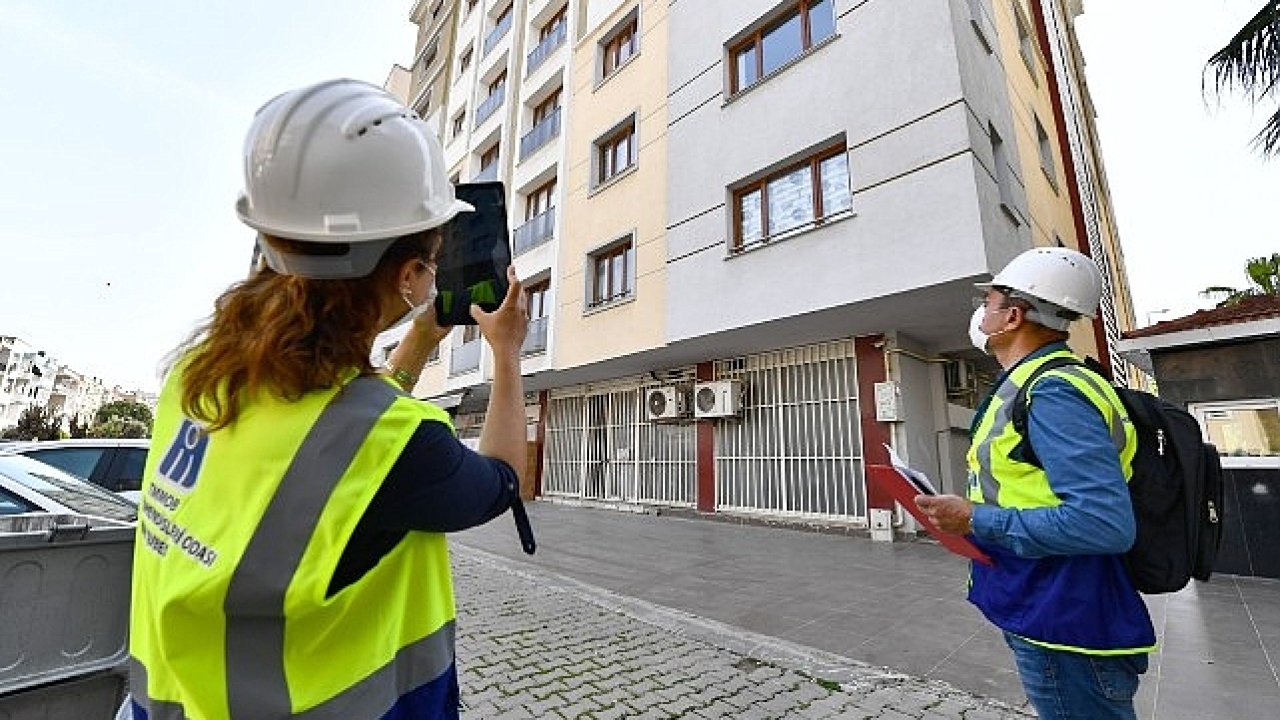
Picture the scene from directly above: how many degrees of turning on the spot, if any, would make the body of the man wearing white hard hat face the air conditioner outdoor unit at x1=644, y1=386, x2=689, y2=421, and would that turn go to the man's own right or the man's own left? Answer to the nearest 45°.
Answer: approximately 45° to the man's own right

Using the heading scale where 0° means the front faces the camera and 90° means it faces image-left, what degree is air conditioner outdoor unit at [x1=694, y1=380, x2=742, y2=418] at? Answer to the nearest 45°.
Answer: approximately 45°

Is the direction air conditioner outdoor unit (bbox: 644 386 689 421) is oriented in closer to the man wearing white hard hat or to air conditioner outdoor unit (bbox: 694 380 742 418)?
the man wearing white hard hat

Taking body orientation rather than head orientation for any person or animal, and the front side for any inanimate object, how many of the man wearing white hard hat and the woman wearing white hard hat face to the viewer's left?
1

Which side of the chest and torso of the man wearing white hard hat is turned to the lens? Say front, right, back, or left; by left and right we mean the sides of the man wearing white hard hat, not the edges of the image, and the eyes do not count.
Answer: left

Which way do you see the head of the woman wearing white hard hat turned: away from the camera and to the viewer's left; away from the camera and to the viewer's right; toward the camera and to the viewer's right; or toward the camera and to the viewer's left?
away from the camera and to the viewer's right

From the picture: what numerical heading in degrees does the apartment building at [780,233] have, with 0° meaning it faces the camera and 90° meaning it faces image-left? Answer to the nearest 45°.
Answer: approximately 45°

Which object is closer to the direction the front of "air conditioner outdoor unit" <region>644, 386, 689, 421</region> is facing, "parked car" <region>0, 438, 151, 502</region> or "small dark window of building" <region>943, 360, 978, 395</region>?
the parked car

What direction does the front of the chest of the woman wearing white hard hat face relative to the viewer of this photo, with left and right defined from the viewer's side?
facing away from the viewer and to the right of the viewer

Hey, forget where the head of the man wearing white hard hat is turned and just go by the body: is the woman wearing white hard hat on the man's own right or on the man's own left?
on the man's own left

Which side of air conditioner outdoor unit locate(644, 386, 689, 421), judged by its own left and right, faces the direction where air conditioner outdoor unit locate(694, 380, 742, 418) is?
left
